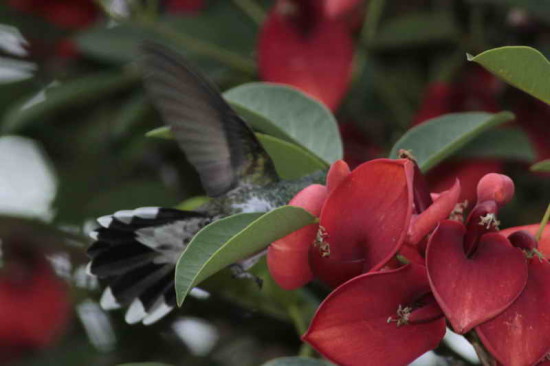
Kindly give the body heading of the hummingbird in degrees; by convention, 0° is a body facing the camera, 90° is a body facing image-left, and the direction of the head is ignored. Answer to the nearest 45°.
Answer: approximately 270°

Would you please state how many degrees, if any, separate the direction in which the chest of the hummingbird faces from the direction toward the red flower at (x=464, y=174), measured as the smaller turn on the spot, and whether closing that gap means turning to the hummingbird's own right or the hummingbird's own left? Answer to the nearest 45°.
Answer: approximately 45° to the hummingbird's own left

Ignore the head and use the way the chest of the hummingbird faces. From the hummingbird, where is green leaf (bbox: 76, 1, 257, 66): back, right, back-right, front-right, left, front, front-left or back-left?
left

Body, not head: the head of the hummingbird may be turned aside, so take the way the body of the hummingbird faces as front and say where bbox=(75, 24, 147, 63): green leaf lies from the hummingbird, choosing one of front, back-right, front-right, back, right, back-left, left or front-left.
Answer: left

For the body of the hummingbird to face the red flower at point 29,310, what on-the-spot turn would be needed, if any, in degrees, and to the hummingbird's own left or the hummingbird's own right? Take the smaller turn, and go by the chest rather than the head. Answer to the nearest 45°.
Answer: approximately 135° to the hummingbird's own left
